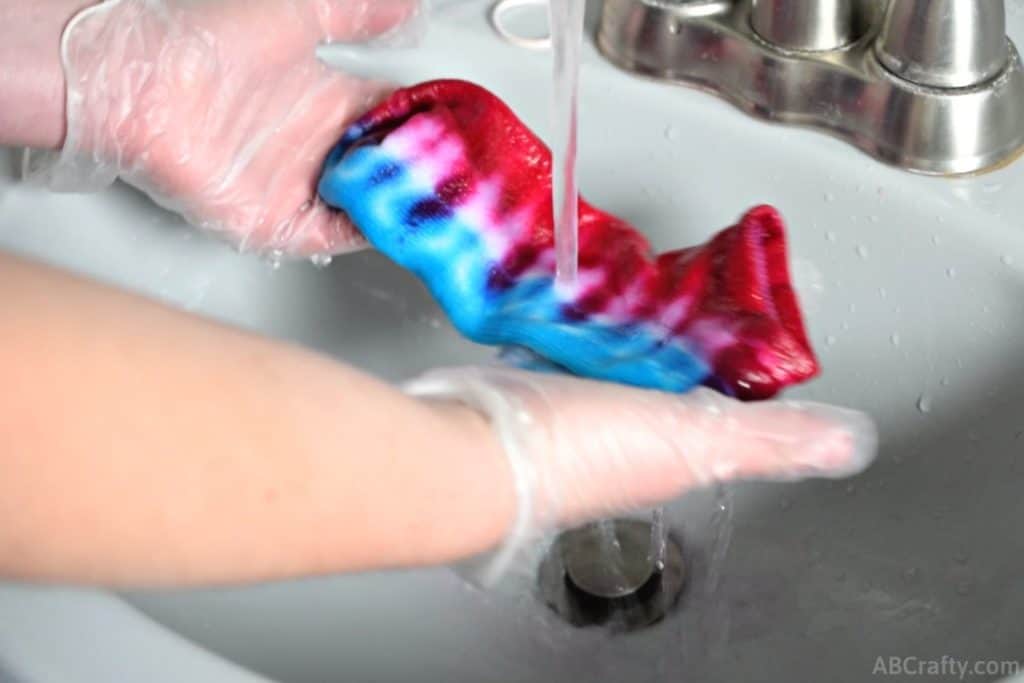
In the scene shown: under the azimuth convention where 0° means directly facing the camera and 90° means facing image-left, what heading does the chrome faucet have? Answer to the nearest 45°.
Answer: approximately 45°
